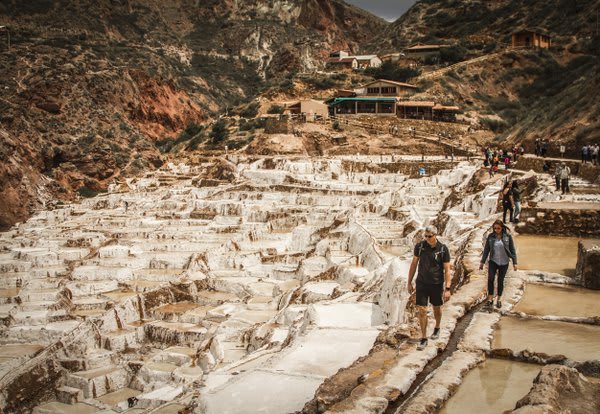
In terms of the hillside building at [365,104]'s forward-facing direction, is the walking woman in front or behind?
in front

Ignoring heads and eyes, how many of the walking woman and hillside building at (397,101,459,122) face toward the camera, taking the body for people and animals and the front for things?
2

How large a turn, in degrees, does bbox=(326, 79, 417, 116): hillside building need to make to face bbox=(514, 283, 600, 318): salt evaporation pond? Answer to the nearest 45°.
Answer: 0° — it already faces it

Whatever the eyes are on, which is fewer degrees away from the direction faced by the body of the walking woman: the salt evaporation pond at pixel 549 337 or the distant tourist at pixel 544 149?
the salt evaporation pond

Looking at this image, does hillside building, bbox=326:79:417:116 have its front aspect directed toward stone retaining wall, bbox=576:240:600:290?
yes

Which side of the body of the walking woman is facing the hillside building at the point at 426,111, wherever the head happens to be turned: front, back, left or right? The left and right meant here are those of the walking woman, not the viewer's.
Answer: back

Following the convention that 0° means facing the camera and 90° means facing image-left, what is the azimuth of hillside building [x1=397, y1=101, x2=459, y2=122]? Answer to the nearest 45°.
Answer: approximately 0°

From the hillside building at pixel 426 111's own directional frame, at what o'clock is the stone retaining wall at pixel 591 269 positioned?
The stone retaining wall is roughly at 12 o'clock from the hillside building.

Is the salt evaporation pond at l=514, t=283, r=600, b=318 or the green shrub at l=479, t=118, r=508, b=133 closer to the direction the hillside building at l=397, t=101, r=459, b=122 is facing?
the salt evaporation pond

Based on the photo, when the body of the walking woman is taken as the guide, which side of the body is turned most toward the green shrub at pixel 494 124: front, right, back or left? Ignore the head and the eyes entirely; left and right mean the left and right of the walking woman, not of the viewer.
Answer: back

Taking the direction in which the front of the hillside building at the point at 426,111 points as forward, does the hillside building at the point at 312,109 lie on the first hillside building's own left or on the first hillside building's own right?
on the first hillside building's own right
